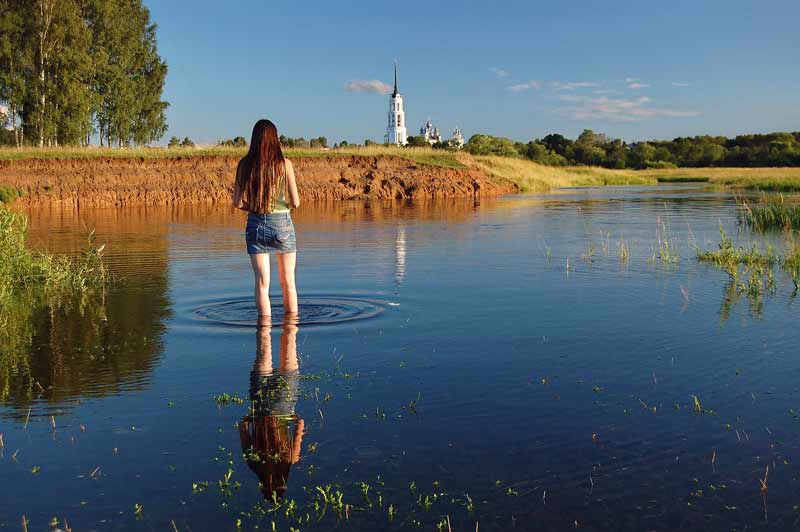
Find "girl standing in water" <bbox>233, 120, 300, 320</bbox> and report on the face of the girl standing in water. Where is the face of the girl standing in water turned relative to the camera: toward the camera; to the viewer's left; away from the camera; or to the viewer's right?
away from the camera

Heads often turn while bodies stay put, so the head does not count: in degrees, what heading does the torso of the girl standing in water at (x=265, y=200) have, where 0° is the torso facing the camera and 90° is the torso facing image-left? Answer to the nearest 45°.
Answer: approximately 180°
